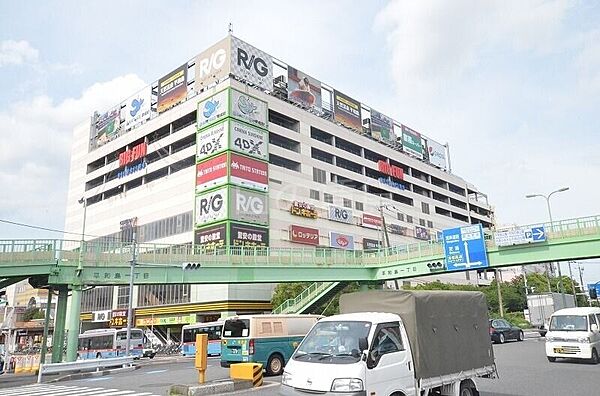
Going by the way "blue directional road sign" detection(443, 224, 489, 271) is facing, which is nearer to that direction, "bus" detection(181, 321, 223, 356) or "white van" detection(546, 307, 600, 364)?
the white van

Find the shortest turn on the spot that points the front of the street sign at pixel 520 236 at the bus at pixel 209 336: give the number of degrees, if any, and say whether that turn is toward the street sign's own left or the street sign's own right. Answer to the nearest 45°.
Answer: approximately 90° to the street sign's own right

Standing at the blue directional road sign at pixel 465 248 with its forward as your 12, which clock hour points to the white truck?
The white truck is roughly at 12 o'clock from the blue directional road sign.

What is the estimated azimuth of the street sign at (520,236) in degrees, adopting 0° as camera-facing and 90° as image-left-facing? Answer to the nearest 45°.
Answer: approximately 0°

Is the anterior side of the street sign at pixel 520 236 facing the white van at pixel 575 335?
yes

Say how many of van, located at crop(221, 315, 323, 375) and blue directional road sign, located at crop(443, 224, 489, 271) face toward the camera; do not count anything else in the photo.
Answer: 1

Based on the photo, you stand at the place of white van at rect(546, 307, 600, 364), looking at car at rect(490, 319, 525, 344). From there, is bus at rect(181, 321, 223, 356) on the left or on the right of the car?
left

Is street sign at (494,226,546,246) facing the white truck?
yes

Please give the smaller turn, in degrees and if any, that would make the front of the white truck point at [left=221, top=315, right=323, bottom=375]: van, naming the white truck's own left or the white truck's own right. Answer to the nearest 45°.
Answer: approximately 90° to the white truck's own right

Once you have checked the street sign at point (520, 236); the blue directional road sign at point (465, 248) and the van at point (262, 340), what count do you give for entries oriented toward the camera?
2
